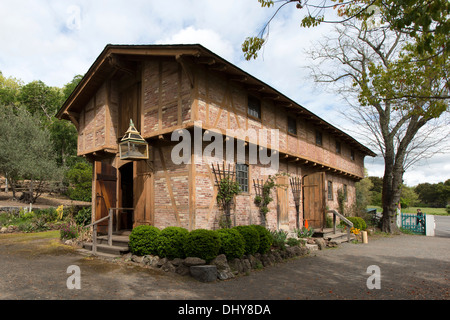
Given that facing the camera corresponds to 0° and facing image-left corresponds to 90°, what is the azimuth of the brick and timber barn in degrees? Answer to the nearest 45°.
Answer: approximately 45°

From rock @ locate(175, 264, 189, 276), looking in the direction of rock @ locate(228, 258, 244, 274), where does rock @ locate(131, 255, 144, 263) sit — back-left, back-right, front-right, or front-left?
back-left

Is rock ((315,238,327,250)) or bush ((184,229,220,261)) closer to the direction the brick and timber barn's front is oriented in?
the bush

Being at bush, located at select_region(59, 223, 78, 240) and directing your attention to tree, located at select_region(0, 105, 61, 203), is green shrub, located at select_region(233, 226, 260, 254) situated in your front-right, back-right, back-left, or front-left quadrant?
back-right

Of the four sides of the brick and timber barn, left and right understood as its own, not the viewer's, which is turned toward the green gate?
back
